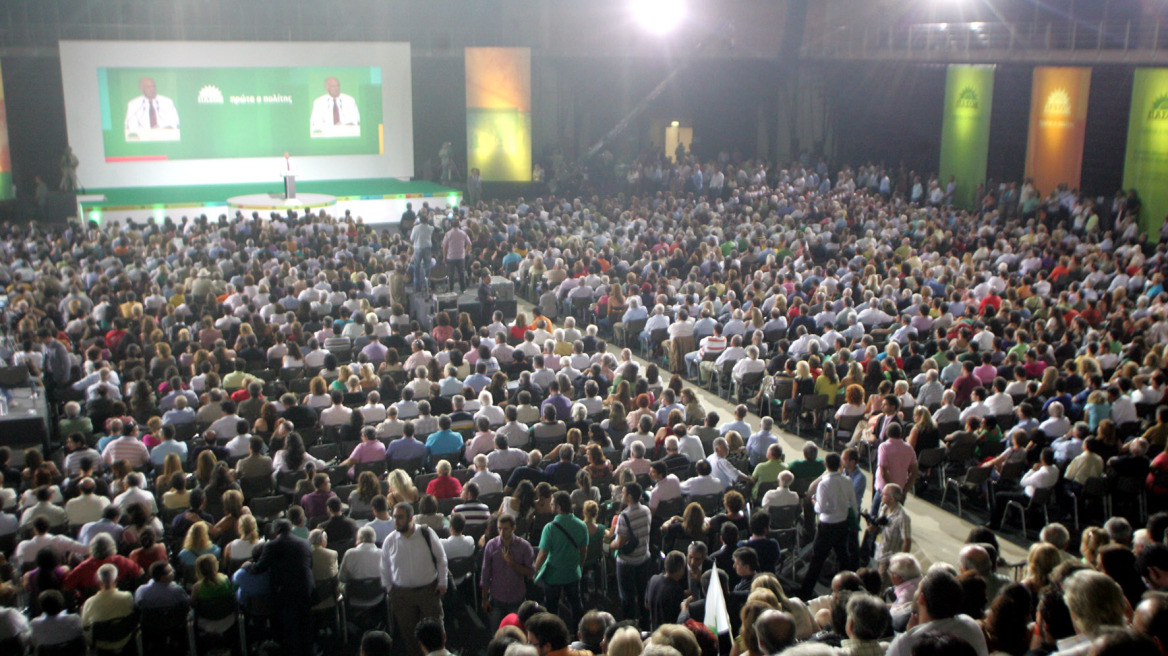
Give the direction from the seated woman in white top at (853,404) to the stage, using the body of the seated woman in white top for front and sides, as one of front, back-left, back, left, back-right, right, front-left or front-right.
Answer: front

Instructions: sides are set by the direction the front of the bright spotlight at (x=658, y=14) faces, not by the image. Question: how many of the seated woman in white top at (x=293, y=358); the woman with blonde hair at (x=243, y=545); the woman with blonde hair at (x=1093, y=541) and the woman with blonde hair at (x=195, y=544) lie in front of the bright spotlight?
4

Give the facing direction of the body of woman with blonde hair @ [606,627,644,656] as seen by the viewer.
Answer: away from the camera

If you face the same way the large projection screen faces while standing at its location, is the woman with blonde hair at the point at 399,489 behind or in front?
in front

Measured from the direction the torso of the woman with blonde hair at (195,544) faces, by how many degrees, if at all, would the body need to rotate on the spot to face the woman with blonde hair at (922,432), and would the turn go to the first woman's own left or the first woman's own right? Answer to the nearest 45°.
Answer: approximately 90° to the first woman's own right

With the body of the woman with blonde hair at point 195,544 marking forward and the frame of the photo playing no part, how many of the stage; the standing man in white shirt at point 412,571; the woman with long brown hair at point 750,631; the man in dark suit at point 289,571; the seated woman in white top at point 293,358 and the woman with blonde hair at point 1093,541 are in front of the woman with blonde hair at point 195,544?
2

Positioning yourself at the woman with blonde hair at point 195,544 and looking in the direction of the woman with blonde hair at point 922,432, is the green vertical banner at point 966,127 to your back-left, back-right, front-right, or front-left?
front-left

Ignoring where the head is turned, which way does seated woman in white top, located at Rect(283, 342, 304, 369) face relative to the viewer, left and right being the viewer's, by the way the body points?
facing away from the viewer

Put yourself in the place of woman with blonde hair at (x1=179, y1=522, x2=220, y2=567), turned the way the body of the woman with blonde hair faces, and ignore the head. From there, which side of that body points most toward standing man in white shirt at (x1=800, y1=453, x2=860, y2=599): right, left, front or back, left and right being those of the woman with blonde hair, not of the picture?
right

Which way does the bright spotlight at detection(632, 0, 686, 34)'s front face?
toward the camera

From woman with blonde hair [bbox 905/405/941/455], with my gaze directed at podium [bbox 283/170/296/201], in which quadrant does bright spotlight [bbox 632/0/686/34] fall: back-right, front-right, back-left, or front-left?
front-right

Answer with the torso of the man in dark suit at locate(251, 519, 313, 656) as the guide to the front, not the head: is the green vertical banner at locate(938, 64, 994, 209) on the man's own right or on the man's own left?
on the man's own right

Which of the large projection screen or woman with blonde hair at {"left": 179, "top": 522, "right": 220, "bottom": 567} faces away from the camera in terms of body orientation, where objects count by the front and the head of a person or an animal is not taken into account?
the woman with blonde hair

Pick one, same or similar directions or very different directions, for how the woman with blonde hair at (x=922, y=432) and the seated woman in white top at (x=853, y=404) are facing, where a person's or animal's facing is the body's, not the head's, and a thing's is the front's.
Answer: same or similar directions

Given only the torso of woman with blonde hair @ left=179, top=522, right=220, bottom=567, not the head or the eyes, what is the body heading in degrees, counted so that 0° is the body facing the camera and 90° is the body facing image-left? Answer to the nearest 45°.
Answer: approximately 180°

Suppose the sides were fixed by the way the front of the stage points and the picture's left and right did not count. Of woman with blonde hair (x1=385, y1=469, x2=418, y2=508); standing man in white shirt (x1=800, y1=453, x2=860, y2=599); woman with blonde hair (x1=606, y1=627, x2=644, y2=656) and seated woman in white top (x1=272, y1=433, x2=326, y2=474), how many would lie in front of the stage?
4

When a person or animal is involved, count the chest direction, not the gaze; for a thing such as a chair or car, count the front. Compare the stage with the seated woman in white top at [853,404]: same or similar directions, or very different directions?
very different directions

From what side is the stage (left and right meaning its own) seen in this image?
front

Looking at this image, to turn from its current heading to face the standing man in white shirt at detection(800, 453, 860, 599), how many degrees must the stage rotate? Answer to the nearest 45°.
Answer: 0° — it already faces them

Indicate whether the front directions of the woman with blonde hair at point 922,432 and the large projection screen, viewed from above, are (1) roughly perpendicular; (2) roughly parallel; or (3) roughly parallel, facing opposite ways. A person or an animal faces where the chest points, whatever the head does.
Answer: roughly parallel, facing opposite ways
